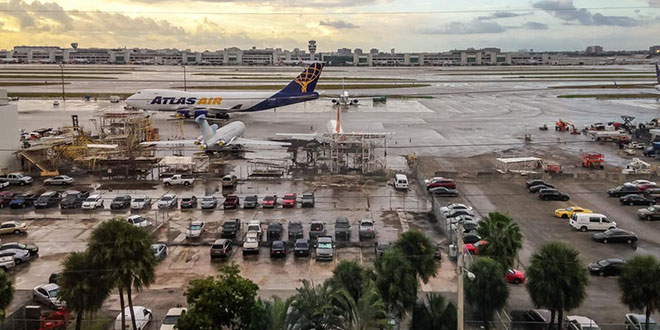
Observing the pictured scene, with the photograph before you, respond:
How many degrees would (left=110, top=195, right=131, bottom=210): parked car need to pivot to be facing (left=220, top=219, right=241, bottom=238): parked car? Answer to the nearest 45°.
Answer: approximately 90° to its left

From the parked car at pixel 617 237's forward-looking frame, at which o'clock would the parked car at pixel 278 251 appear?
the parked car at pixel 278 251 is roughly at 11 o'clock from the parked car at pixel 617 237.

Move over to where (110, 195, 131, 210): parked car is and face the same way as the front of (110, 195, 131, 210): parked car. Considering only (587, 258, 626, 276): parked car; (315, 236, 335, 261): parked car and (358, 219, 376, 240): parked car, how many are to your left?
3

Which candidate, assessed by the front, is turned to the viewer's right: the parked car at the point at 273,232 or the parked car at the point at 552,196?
the parked car at the point at 552,196

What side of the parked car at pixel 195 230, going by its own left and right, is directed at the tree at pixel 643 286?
left

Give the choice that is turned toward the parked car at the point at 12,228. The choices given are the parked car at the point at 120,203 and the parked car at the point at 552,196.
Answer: the parked car at the point at 120,203
